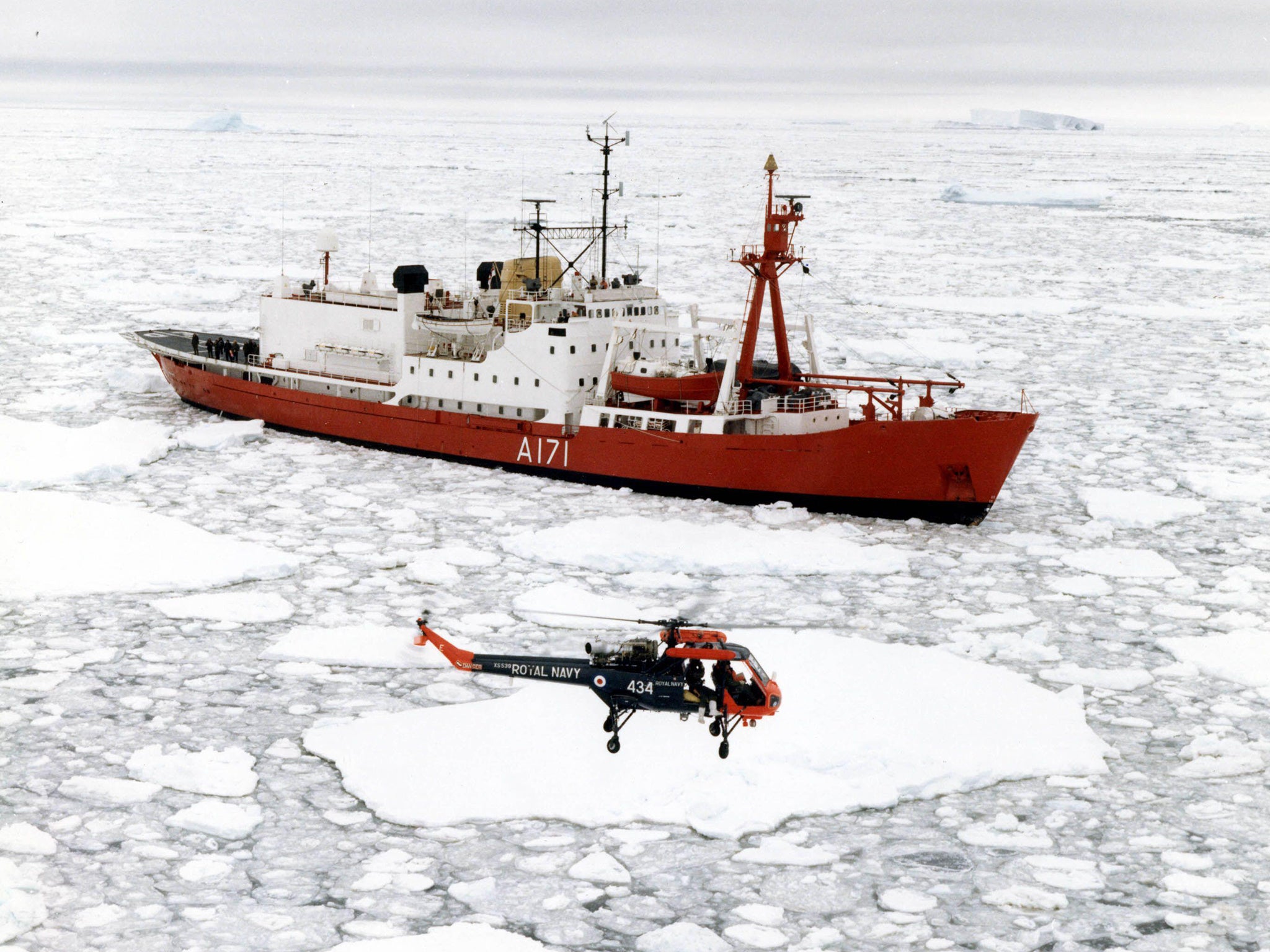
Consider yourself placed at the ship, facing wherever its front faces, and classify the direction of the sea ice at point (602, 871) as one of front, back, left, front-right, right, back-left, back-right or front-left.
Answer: front-right

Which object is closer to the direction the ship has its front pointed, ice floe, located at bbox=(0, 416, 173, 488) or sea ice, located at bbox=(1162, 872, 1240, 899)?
the sea ice

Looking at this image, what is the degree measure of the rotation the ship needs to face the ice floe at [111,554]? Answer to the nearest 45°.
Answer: approximately 90° to its right

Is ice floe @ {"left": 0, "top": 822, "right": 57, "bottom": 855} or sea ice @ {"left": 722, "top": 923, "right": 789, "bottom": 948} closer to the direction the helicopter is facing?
the sea ice

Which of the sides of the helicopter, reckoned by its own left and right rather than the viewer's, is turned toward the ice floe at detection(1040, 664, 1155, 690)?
front

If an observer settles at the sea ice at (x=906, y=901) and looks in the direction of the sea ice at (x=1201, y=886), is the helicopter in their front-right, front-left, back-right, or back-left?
back-left

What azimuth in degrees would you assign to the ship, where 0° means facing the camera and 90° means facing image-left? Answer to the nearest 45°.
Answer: approximately 315°

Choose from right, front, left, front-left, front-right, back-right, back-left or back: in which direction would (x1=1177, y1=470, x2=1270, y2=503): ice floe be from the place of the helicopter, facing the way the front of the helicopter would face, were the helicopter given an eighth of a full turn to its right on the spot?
left

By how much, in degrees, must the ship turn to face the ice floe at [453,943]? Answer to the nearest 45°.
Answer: approximately 45° to its right

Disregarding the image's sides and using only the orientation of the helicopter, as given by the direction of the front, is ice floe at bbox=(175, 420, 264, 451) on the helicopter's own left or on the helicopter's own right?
on the helicopter's own left

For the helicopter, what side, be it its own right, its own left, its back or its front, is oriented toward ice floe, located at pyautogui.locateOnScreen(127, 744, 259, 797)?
back

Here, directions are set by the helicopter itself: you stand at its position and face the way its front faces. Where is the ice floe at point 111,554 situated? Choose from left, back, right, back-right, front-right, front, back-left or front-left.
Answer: back-left

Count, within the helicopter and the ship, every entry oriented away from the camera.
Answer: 0

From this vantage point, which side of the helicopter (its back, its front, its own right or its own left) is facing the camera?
right

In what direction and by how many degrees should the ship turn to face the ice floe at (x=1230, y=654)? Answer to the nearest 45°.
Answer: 0° — it already faces it

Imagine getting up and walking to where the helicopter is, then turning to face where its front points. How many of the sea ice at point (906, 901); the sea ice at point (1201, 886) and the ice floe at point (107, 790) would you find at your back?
1

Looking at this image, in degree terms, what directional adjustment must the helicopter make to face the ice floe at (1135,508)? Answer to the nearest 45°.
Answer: approximately 45° to its left

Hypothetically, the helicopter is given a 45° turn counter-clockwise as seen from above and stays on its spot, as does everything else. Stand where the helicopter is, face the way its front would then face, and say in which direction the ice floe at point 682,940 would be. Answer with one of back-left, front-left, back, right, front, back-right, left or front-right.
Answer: back-right

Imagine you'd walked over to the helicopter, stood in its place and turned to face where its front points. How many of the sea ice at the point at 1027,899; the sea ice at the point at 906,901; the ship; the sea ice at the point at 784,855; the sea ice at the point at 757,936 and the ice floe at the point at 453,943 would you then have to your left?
1

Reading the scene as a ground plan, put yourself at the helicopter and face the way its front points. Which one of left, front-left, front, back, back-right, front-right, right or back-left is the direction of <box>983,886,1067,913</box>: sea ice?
front-right

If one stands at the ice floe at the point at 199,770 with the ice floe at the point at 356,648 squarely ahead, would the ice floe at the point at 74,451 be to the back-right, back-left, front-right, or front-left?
front-left
